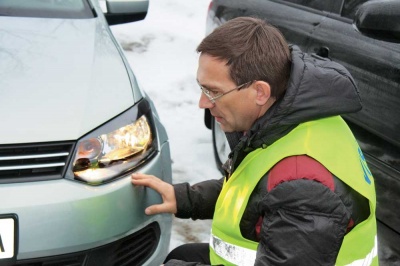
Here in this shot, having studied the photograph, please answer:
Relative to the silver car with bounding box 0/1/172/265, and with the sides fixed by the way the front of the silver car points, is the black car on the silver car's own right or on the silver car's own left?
on the silver car's own left

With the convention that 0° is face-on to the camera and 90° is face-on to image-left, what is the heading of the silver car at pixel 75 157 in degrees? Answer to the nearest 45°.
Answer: approximately 0°
